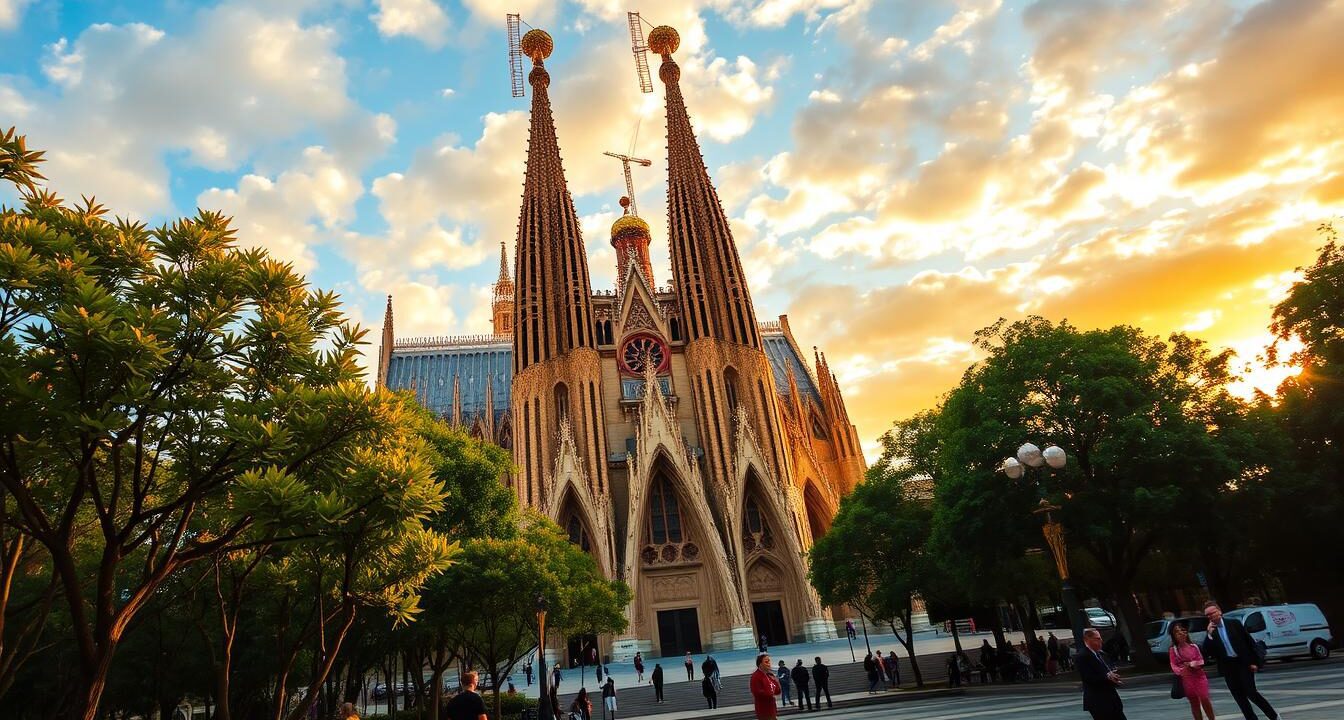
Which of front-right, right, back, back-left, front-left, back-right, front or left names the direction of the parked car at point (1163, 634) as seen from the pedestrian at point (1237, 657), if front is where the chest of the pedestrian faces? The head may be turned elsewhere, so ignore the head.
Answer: back-right

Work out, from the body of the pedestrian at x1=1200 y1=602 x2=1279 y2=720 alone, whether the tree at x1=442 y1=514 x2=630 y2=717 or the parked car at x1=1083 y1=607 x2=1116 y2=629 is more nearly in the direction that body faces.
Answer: the tree

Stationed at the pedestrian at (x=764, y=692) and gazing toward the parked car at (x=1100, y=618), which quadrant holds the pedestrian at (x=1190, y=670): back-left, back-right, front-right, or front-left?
front-right

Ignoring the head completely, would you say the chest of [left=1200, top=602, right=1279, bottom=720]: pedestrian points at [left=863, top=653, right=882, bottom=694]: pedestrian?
no

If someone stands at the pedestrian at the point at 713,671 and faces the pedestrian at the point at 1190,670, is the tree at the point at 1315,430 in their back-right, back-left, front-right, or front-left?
front-left

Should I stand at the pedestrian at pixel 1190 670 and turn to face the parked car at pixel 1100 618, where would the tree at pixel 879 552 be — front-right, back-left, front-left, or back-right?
front-left

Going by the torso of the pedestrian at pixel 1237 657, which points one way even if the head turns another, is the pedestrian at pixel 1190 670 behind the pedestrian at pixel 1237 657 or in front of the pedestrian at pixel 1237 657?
in front

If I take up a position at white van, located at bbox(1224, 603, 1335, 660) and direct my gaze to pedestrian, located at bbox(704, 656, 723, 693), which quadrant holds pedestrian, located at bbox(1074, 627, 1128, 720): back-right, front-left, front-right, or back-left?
front-left

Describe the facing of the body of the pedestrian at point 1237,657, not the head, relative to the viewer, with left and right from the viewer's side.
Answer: facing the viewer and to the left of the viewer

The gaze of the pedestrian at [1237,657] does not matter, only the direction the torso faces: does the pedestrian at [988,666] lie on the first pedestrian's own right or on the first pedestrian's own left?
on the first pedestrian's own right

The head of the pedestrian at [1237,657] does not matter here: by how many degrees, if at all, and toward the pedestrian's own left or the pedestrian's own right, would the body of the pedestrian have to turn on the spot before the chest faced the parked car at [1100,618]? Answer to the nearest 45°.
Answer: approximately 135° to the pedestrian's own right

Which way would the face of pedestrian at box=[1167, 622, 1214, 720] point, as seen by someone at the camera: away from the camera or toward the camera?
toward the camera
